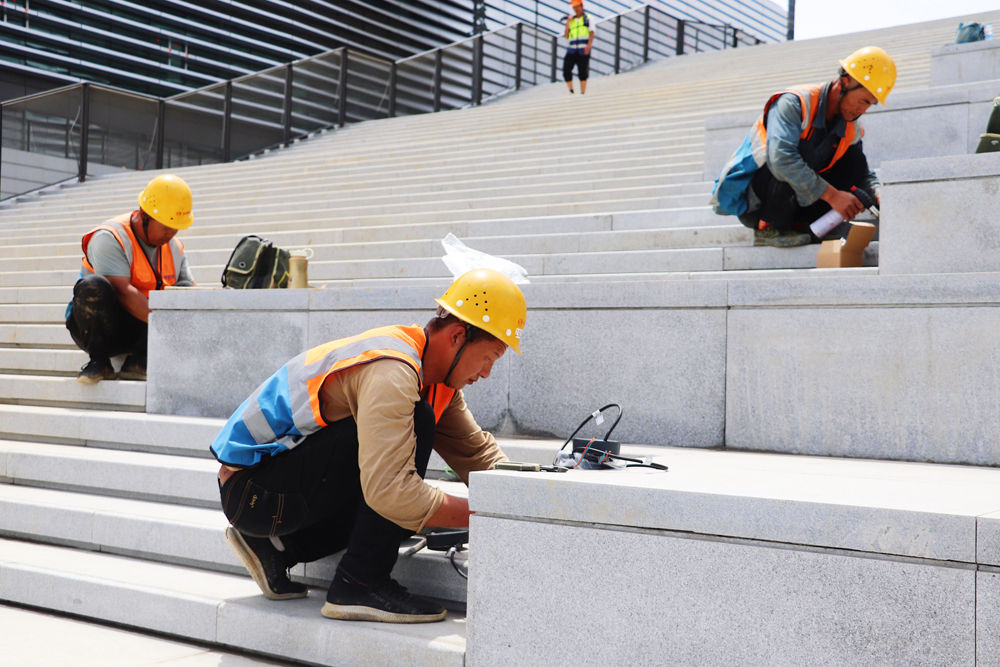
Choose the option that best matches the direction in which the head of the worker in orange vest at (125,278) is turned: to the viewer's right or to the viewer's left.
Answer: to the viewer's right

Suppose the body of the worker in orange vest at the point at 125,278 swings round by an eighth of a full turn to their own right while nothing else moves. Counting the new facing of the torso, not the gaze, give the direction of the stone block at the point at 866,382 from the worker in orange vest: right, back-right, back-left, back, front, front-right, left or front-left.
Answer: front-left

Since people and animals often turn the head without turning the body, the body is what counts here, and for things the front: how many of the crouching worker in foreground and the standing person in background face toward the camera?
1

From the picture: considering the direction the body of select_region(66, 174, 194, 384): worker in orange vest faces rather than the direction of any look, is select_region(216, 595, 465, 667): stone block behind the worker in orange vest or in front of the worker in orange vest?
in front

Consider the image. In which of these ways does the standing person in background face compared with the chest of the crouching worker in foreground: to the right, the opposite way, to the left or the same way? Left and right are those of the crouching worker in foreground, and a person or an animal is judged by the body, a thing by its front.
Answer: to the right

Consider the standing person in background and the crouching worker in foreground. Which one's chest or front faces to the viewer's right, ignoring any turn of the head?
the crouching worker in foreground

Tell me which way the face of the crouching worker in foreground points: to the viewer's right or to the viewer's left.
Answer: to the viewer's right

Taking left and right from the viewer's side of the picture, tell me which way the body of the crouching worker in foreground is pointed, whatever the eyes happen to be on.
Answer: facing to the right of the viewer

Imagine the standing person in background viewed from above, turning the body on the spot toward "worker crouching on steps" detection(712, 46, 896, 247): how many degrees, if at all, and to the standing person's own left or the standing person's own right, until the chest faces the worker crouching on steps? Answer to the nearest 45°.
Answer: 0° — they already face them

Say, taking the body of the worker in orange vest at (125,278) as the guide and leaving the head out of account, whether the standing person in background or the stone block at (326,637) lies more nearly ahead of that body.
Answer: the stone block

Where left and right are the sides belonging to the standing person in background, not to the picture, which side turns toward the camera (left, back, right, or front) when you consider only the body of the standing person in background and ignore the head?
front

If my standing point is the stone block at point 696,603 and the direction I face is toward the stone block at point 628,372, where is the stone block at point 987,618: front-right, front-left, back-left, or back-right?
back-right

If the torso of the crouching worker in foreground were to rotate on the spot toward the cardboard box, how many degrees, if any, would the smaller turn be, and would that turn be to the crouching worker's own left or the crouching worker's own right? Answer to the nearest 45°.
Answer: approximately 45° to the crouching worker's own left
